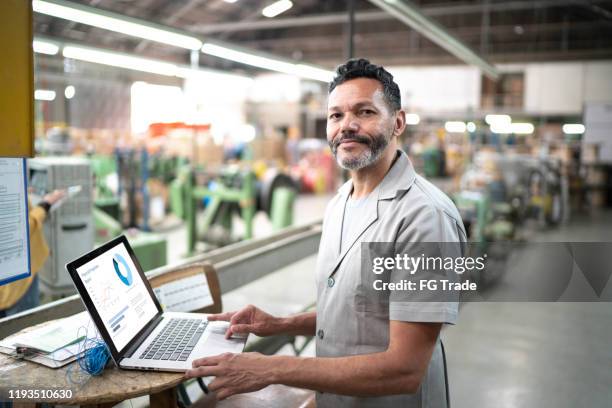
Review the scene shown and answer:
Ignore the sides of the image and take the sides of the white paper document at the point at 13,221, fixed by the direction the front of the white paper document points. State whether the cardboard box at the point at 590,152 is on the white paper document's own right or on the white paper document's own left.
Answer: on the white paper document's own left

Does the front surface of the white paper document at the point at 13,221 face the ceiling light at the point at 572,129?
no

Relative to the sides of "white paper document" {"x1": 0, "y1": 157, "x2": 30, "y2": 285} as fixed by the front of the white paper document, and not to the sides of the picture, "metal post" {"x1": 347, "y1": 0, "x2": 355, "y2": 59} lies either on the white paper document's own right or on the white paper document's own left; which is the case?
on the white paper document's own left

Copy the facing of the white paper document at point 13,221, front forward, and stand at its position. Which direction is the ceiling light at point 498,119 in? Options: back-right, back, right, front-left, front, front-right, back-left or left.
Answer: left

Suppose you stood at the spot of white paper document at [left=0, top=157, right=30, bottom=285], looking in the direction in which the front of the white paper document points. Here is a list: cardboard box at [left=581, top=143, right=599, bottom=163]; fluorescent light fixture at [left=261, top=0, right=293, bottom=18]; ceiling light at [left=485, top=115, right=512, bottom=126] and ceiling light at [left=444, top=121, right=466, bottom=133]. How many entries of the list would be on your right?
0

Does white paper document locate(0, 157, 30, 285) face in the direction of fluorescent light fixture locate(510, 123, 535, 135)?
no

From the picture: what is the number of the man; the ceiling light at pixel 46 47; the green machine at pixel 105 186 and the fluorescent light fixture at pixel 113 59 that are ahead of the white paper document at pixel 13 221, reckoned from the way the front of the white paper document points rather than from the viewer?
1

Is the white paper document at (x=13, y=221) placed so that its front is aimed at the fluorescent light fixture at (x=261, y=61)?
no

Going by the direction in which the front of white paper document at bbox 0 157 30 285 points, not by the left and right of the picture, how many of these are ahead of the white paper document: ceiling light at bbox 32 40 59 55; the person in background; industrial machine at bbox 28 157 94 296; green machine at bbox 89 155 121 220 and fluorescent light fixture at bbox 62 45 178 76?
0

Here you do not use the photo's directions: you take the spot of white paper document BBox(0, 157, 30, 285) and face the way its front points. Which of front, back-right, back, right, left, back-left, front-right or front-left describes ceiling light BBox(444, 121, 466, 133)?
left

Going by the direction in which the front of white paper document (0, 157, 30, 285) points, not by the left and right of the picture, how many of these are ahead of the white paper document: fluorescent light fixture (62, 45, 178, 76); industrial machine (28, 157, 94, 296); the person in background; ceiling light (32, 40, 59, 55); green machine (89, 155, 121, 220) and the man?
1

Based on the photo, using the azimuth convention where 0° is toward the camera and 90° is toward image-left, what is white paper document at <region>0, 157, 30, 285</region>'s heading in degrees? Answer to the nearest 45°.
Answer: approximately 315°

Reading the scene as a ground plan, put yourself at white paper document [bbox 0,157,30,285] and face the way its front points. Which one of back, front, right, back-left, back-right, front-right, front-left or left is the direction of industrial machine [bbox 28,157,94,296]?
back-left

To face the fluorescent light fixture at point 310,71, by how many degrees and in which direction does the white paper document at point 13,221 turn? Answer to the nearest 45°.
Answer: approximately 90° to its left
